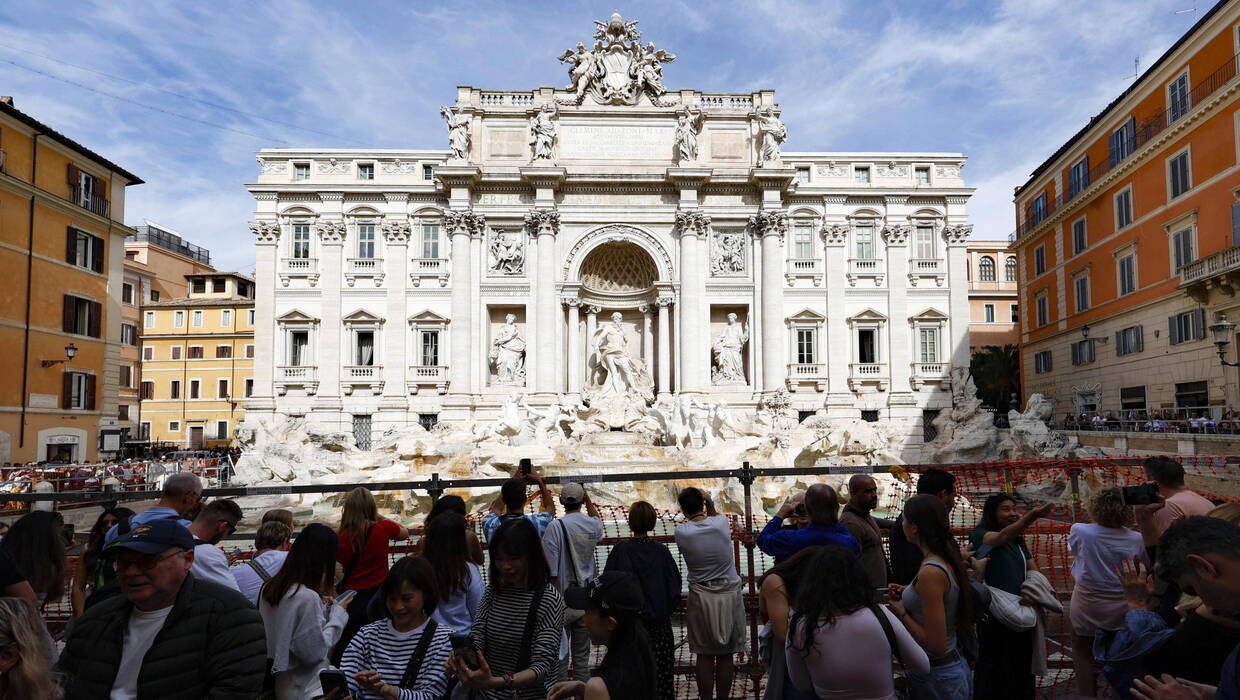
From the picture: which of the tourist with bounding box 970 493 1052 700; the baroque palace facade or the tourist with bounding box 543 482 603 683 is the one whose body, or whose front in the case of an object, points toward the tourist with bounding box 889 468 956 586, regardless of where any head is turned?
the baroque palace facade

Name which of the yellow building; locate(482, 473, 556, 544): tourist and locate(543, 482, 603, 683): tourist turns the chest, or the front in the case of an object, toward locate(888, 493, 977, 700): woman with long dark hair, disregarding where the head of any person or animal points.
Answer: the yellow building

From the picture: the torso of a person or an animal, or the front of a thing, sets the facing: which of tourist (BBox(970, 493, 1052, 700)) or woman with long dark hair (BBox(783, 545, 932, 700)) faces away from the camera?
the woman with long dark hair

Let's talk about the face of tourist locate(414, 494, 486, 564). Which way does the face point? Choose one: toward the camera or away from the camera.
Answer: away from the camera

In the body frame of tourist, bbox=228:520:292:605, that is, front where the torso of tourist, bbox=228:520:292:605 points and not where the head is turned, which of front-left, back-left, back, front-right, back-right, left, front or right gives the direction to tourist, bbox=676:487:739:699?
front-right

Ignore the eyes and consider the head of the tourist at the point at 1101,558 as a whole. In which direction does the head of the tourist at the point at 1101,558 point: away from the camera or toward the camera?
away from the camera

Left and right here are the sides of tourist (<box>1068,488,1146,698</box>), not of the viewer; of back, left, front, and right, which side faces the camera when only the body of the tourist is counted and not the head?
back

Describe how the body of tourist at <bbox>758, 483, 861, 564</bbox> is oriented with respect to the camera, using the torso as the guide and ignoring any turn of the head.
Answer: away from the camera

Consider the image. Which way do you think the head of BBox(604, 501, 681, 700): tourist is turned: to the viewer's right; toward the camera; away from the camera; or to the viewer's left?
away from the camera

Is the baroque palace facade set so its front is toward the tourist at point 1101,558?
yes
